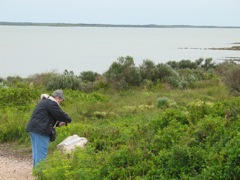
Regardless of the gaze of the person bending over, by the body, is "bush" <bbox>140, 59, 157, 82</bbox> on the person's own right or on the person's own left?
on the person's own left

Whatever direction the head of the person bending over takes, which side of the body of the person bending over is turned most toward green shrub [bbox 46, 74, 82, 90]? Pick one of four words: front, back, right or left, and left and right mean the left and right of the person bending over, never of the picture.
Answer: left

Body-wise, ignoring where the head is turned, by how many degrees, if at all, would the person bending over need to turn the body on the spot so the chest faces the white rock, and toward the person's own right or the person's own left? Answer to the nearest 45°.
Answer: approximately 45° to the person's own left

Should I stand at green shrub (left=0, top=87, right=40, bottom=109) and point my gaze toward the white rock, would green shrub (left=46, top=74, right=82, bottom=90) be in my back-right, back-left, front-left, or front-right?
back-left

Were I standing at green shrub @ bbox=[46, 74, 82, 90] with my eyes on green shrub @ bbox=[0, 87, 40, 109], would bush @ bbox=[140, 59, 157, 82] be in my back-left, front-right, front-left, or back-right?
back-left

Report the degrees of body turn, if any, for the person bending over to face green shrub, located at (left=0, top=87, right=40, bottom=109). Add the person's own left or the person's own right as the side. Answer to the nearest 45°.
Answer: approximately 90° to the person's own left

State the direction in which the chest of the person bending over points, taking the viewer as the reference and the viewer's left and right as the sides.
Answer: facing to the right of the viewer
